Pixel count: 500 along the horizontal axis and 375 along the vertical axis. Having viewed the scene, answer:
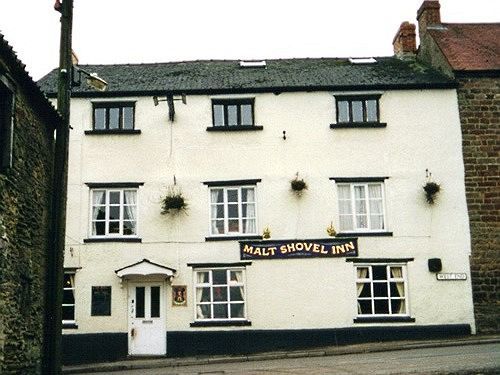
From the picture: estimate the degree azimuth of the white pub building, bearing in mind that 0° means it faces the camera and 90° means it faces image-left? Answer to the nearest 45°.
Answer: approximately 0°

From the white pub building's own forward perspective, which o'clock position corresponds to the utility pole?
The utility pole is roughly at 1 o'clock from the white pub building.

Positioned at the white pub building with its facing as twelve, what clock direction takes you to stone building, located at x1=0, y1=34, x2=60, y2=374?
The stone building is roughly at 1 o'clock from the white pub building.

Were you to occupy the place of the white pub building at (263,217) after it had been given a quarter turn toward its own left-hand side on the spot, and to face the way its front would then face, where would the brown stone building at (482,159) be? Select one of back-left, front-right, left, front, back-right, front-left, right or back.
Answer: front
